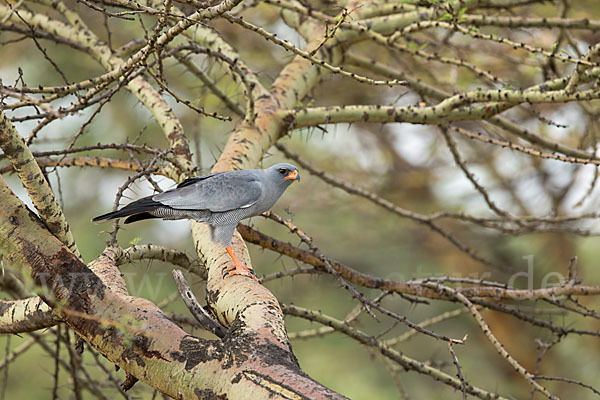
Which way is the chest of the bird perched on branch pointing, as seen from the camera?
to the viewer's right
